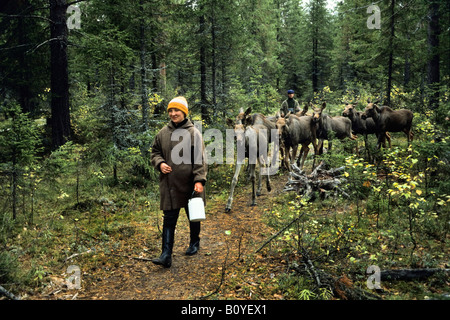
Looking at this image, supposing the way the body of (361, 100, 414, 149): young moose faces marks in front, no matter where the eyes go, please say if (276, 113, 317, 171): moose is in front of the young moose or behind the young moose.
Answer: in front

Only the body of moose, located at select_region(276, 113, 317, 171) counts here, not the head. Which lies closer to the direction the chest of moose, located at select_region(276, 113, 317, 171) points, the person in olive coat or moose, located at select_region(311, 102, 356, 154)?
the person in olive coat

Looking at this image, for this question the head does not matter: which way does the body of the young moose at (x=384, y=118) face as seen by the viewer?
to the viewer's left

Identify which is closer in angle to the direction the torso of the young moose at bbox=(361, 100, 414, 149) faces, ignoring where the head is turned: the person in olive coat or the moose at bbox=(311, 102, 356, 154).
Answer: the moose

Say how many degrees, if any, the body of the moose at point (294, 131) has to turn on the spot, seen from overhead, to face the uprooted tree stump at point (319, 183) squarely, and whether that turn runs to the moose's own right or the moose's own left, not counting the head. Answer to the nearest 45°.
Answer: approximately 45° to the moose's own left

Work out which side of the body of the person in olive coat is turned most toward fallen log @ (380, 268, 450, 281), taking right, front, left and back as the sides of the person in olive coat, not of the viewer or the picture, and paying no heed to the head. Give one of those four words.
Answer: left
